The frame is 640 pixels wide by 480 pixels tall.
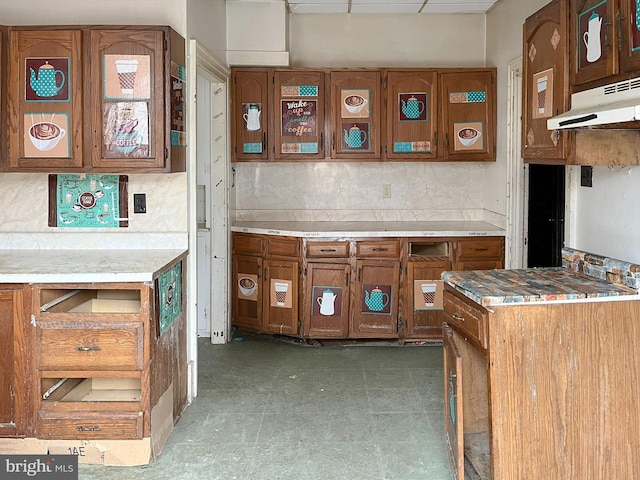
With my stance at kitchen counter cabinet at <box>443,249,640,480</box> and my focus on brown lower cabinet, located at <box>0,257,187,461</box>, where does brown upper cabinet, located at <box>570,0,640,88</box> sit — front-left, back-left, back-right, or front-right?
back-right

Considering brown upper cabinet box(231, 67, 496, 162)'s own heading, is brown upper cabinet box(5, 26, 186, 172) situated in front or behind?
in front

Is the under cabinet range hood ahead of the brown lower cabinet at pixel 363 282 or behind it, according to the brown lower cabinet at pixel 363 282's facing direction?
ahead

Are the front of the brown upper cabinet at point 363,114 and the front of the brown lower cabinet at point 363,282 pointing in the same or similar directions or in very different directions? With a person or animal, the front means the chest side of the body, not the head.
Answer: same or similar directions

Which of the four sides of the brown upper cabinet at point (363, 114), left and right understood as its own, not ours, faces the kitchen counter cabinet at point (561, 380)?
front

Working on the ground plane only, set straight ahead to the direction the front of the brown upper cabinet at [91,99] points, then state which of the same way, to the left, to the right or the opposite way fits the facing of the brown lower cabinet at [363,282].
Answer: the same way

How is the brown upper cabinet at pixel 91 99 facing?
toward the camera

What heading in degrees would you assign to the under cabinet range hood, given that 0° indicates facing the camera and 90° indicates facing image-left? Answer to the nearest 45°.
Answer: approximately 45°

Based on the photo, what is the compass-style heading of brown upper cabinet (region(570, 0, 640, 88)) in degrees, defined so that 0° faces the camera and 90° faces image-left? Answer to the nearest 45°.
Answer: approximately 45°

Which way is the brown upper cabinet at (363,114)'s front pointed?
toward the camera

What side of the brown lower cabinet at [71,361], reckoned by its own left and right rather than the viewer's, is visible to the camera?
front
